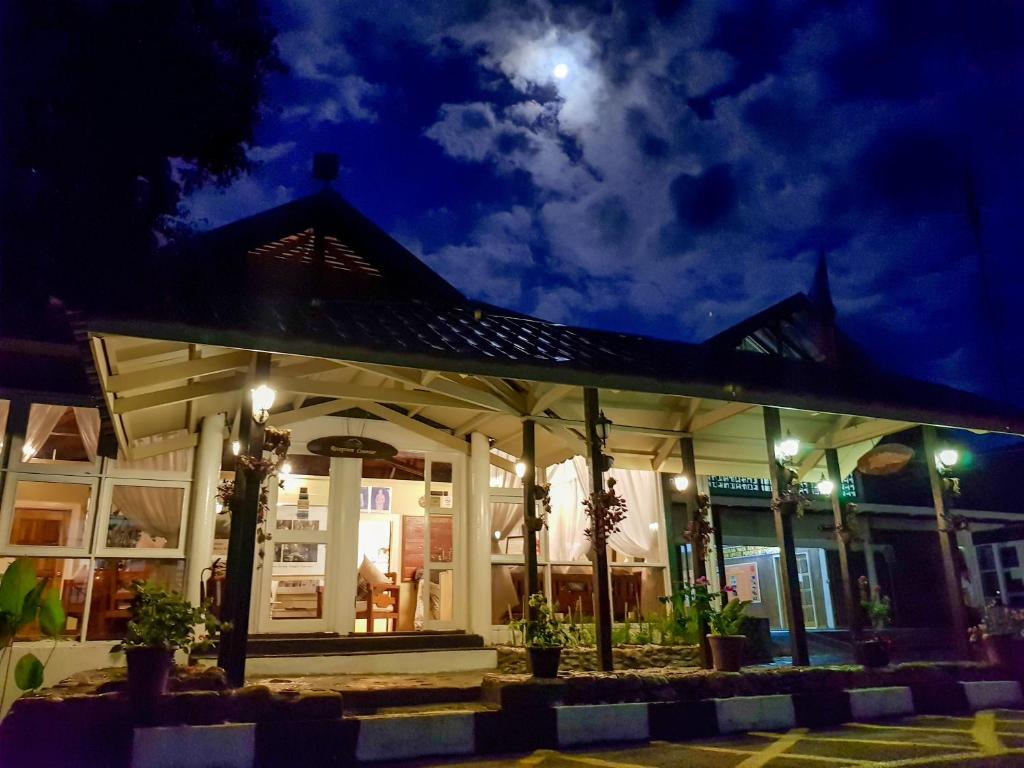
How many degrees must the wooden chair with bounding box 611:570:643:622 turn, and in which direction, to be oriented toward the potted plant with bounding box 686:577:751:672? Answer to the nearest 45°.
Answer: approximately 180°

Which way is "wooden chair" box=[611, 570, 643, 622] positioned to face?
away from the camera

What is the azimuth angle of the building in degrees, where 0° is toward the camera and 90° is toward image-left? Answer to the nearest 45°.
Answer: approximately 0°

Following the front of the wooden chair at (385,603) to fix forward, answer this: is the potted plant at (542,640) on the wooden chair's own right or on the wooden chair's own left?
on the wooden chair's own left

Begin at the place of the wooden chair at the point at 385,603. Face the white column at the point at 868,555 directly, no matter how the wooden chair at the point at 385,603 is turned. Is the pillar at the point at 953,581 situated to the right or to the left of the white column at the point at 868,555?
right
